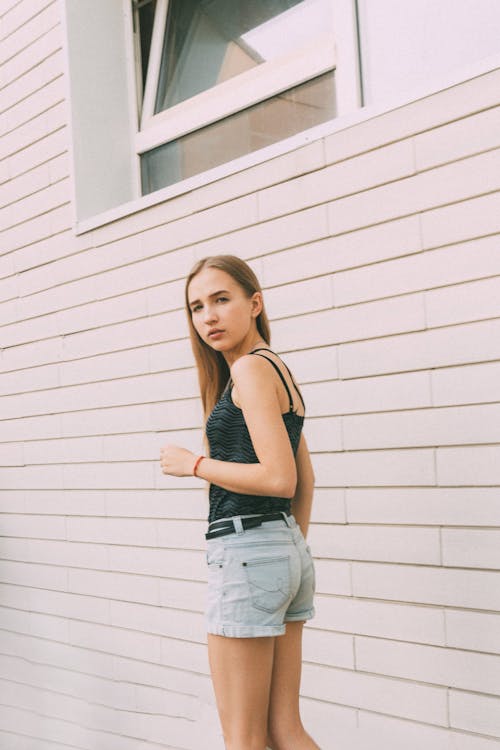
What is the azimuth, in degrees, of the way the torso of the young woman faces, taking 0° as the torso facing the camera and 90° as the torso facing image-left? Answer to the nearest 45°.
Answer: approximately 135°
